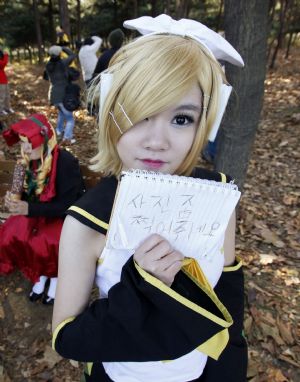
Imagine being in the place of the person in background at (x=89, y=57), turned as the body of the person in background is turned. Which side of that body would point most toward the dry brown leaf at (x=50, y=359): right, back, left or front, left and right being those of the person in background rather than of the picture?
back

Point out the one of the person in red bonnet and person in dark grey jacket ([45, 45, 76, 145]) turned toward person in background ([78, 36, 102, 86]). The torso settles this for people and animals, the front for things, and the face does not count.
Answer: person in background ([45, 45, 76, 145])

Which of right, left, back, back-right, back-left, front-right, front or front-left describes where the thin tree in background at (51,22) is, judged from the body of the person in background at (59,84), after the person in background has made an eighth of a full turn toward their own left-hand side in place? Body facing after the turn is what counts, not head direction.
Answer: front

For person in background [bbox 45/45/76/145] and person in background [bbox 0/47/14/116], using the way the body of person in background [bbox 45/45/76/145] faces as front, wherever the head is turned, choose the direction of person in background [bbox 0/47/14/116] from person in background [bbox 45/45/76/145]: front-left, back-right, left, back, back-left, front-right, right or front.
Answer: left

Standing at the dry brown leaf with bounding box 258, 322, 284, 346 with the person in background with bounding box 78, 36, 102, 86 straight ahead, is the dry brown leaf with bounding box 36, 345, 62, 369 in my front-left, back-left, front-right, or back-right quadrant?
front-left

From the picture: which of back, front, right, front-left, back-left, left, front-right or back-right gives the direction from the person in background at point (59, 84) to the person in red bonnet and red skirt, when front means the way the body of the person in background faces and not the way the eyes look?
back-right

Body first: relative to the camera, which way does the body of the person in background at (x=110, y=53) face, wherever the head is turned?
away from the camera

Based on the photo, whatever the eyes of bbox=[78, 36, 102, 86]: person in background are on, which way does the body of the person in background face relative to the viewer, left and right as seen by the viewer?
facing away from the viewer

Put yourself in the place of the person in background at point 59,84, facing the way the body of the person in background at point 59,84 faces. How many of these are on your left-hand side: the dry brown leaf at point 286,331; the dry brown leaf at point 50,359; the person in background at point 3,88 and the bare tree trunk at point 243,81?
1

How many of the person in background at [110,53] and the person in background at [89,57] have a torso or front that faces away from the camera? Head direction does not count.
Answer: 2

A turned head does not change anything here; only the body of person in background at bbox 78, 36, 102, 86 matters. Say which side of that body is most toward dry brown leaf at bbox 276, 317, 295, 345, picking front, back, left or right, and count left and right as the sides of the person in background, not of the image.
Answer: back

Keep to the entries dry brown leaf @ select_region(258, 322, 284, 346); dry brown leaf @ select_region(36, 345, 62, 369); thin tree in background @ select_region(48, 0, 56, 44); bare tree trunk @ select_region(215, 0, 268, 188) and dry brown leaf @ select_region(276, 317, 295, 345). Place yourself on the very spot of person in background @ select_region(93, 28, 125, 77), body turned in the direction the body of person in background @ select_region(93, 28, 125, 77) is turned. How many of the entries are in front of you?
1
